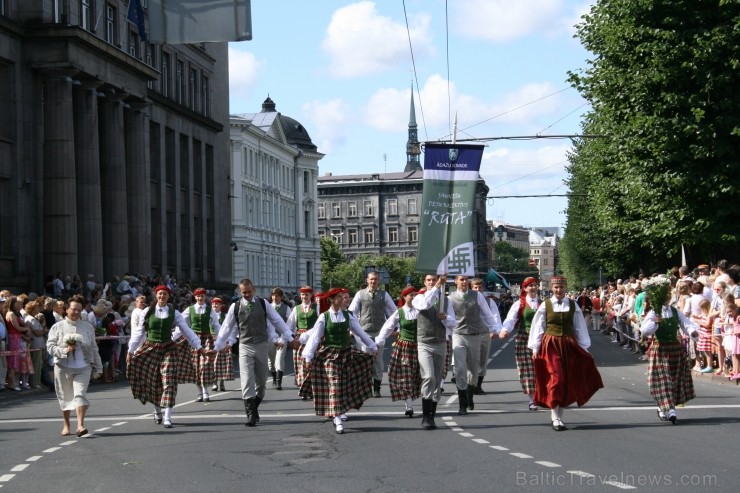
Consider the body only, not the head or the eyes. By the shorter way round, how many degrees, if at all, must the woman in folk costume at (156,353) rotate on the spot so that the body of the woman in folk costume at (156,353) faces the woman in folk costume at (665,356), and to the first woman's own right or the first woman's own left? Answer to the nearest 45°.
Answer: approximately 90° to the first woman's own left

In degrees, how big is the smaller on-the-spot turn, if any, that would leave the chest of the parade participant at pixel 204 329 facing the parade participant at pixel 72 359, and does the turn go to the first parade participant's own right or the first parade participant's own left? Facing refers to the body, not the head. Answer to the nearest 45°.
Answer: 0° — they already face them

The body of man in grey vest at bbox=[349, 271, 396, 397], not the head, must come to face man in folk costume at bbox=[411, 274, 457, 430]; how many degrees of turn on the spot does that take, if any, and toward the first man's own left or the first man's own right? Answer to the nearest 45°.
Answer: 0° — they already face them

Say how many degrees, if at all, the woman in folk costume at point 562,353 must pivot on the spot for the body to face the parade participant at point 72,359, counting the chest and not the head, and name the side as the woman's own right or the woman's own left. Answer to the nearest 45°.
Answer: approximately 90° to the woman's own right

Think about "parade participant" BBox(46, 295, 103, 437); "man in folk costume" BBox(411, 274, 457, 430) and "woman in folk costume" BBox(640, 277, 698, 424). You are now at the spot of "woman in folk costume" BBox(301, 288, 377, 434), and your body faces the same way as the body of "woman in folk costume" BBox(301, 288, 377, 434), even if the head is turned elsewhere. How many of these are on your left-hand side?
2

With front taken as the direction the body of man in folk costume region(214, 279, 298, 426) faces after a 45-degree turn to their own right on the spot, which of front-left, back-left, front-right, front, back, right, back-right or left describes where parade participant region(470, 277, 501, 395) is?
back
